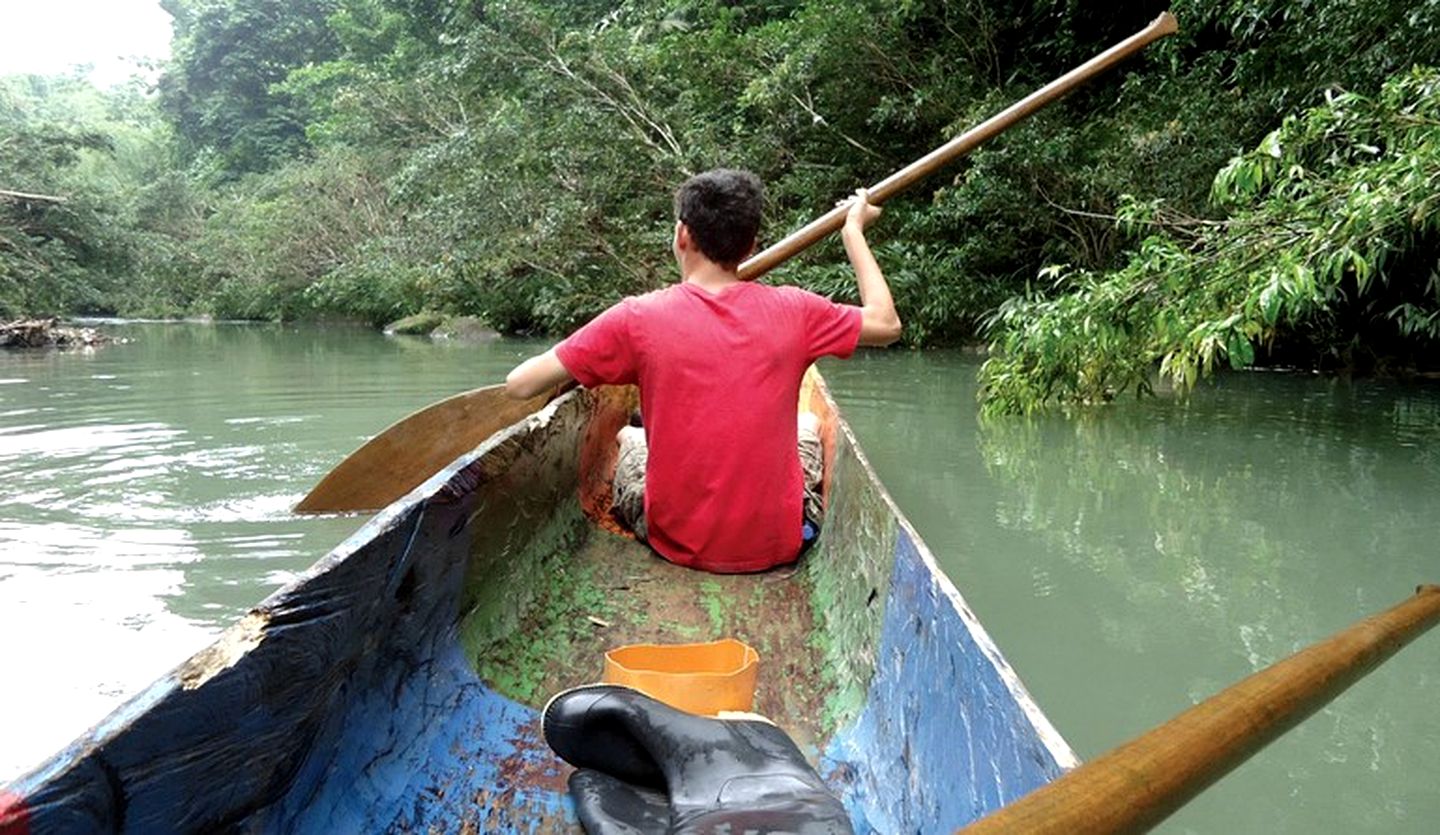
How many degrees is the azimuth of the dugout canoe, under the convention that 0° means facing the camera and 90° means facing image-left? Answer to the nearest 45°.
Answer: approximately 180°

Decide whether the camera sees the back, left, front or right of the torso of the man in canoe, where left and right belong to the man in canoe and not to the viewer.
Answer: back
